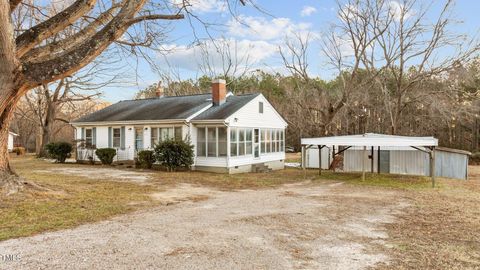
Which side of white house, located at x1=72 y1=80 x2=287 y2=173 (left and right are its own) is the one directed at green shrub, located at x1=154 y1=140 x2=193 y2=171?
front

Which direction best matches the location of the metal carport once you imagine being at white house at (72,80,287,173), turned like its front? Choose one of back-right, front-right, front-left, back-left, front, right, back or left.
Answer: left

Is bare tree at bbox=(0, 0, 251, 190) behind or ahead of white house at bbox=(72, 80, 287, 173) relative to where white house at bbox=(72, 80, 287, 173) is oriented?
ahead

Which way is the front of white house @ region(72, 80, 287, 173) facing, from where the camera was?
facing the viewer and to the left of the viewer

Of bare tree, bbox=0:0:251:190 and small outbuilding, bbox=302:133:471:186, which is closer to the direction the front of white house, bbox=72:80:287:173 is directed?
the bare tree

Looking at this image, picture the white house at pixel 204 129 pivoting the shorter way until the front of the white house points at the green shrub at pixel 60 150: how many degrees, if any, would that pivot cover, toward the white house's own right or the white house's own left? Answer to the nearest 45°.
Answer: approximately 90° to the white house's own right
